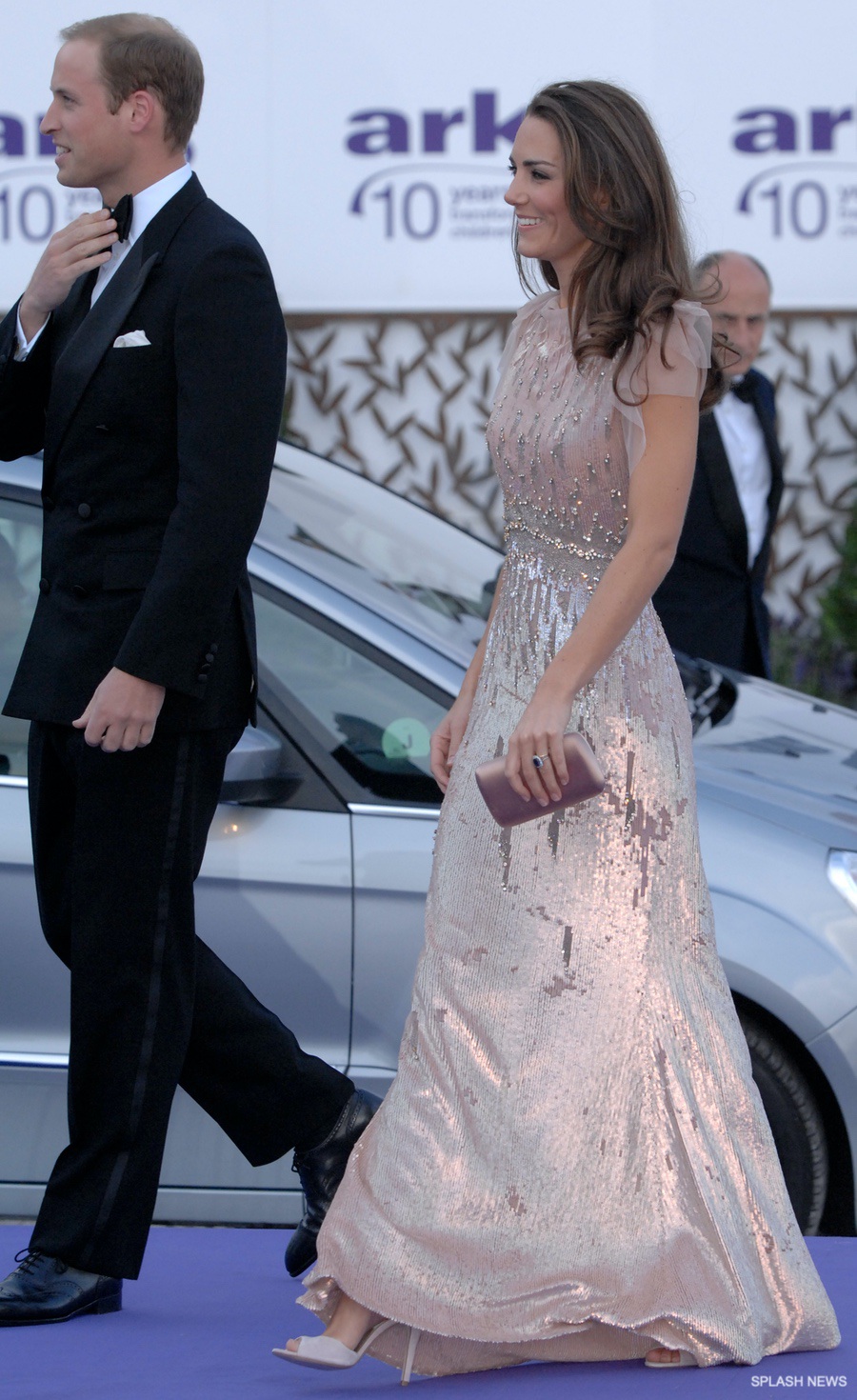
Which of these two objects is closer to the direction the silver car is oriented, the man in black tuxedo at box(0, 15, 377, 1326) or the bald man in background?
the bald man in background

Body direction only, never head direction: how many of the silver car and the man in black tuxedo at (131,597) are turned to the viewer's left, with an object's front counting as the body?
1

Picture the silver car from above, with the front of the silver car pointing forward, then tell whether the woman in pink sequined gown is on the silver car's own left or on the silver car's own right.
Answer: on the silver car's own right

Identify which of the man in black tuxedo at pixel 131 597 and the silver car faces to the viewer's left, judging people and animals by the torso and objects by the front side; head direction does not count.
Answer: the man in black tuxedo

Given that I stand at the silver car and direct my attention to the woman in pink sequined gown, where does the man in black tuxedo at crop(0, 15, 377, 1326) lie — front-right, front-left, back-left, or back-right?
front-right

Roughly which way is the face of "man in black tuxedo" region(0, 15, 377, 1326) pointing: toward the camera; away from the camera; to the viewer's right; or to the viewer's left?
to the viewer's left

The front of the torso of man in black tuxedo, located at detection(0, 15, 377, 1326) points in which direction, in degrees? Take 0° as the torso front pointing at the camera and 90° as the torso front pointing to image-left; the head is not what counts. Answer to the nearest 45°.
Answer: approximately 90°

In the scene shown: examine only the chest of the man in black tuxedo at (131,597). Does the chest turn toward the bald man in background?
no

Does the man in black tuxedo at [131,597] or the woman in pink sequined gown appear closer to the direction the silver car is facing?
the woman in pink sequined gown

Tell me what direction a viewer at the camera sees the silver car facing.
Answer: facing to the right of the viewer

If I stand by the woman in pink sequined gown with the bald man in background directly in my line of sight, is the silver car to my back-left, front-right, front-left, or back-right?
front-left

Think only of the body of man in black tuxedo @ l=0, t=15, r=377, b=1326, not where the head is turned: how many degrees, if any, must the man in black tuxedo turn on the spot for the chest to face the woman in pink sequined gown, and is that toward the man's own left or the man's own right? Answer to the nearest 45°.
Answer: approximately 135° to the man's own left

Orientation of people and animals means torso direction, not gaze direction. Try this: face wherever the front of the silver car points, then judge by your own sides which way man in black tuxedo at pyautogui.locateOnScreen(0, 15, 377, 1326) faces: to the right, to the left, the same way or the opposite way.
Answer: the opposite way

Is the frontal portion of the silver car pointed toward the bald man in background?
no
